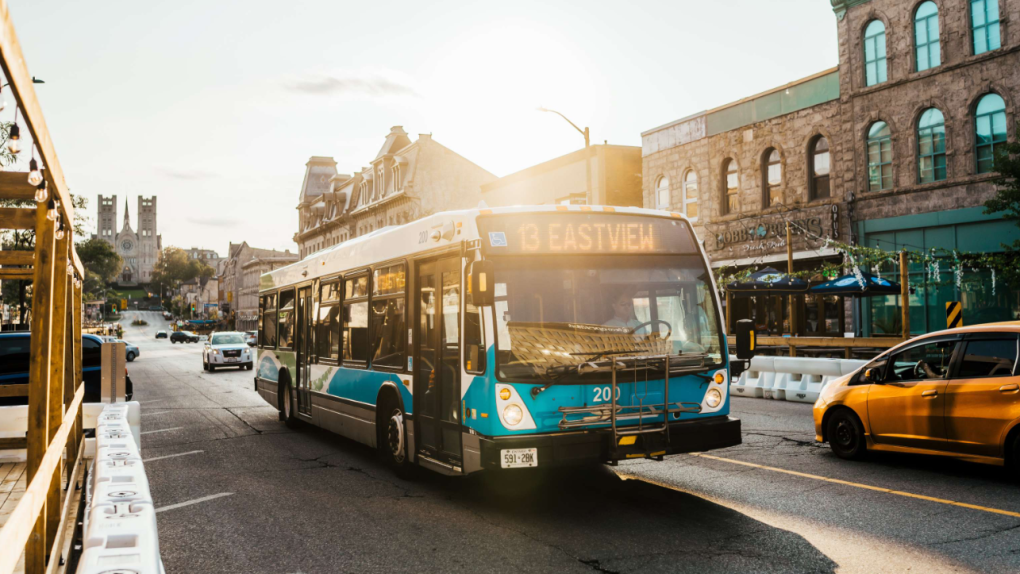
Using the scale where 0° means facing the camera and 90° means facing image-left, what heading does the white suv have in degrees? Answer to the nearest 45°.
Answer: approximately 0°

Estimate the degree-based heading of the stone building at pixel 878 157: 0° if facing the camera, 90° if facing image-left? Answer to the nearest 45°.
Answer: approximately 45°

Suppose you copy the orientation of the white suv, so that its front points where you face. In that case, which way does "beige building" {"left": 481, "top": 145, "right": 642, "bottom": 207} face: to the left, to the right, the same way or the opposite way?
to the right

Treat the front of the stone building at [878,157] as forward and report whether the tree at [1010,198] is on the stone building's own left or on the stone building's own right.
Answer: on the stone building's own left

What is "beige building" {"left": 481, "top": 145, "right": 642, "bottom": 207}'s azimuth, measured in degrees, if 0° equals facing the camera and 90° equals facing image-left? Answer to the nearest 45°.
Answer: approximately 45°

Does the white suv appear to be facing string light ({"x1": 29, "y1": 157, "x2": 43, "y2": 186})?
yes

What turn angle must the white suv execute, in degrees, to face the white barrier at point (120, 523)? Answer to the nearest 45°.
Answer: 0° — it already faces it

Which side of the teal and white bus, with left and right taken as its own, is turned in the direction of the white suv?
back
